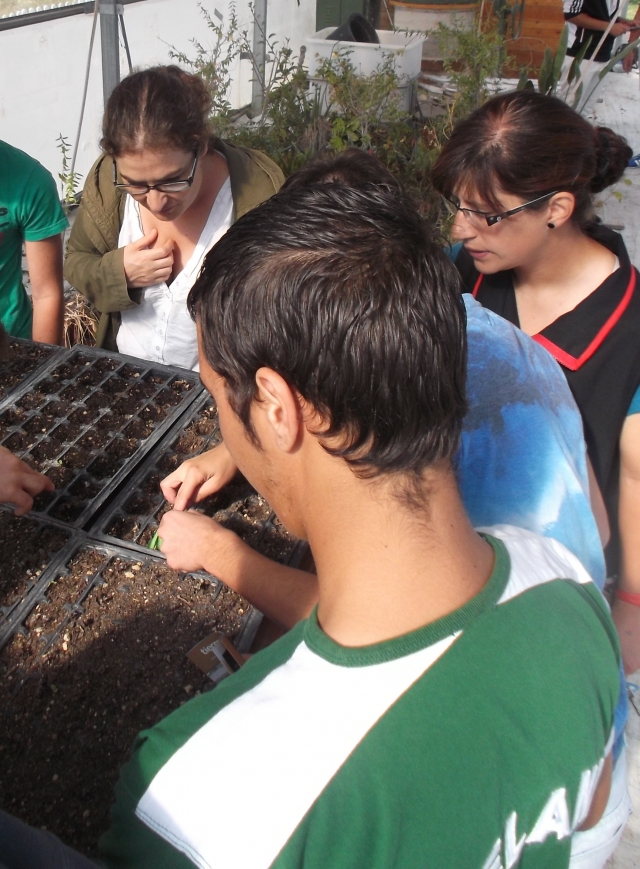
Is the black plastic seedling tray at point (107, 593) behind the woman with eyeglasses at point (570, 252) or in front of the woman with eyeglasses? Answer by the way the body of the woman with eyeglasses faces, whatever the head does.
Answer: in front

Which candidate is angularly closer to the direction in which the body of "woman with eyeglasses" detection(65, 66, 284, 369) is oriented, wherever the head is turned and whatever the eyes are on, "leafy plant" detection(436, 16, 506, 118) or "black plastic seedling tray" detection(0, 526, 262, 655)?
the black plastic seedling tray

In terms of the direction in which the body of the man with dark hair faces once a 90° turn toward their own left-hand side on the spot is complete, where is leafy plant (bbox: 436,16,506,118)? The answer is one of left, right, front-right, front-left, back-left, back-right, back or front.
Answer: back-right

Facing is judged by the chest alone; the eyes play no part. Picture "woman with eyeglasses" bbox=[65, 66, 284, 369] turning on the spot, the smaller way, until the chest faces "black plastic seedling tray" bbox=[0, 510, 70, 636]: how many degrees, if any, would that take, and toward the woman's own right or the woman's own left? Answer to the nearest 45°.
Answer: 0° — they already face it

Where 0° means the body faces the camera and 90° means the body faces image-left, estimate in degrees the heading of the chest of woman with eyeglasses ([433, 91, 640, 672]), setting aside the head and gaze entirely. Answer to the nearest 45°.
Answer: approximately 45°

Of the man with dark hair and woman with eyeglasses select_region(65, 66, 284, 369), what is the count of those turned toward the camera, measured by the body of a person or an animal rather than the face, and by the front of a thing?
1

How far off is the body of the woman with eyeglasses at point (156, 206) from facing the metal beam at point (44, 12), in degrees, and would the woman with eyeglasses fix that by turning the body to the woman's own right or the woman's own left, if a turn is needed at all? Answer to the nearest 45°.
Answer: approximately 180°

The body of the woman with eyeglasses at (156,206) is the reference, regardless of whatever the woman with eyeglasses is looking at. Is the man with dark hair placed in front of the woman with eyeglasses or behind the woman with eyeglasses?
in front

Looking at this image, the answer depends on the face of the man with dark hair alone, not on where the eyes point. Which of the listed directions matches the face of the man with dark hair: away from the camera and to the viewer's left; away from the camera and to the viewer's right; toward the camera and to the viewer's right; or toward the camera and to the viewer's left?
away from the camera and to the viewer's left

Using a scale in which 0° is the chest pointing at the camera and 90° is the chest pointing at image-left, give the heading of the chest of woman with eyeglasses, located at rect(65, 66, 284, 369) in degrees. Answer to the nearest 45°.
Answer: approximately 0°

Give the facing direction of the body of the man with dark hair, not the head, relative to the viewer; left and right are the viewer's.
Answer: facing away from the viewer and to the left of the viewer
